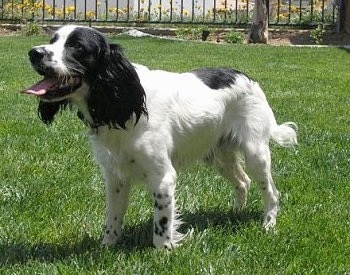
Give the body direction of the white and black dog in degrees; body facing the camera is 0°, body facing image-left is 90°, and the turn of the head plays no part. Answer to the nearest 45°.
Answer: approximately 45°

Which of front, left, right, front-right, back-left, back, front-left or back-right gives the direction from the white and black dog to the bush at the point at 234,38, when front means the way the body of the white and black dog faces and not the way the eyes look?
back-right
